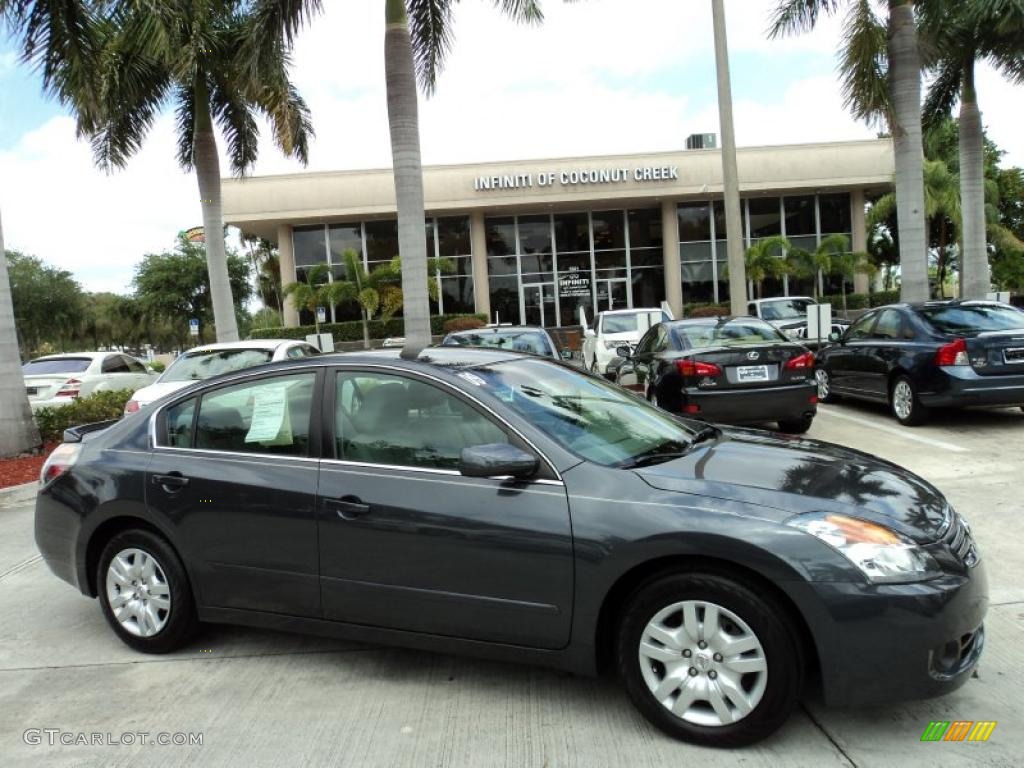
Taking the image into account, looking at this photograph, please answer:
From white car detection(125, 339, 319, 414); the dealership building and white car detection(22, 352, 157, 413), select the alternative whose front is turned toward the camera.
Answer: the dealership building

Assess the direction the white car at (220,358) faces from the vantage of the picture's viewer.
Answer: facing away from the viewer and to the right of the viewer

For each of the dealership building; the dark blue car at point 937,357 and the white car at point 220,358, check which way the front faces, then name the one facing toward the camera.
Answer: the dealership building

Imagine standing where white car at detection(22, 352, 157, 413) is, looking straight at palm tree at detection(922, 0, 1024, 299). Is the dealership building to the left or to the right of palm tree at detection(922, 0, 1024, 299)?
left

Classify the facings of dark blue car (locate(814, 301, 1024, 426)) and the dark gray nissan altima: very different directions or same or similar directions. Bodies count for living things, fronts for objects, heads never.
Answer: very different directions

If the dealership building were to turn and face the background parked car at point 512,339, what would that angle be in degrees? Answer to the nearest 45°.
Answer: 0° — it already faces it

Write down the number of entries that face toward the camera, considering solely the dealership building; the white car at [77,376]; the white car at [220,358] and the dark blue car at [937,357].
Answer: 1

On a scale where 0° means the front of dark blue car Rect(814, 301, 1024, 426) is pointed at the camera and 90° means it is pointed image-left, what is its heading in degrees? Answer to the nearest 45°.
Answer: approximately 135°

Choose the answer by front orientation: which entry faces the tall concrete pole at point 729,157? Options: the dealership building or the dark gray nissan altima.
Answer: the dealership building

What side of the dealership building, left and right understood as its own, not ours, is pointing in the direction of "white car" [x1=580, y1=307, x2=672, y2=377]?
front

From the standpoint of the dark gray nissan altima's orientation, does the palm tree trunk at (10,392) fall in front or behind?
behind

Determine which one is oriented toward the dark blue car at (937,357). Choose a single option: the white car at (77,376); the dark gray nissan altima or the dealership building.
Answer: the dealership building

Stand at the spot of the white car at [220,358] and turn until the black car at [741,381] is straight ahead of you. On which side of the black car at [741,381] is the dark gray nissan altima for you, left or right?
right

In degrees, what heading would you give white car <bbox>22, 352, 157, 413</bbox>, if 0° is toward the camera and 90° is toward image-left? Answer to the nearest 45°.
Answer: approximately 225°

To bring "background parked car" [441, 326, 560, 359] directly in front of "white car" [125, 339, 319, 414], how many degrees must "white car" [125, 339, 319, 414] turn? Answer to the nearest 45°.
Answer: approximately 45° to its right

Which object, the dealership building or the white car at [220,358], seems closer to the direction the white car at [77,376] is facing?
the dealership building
